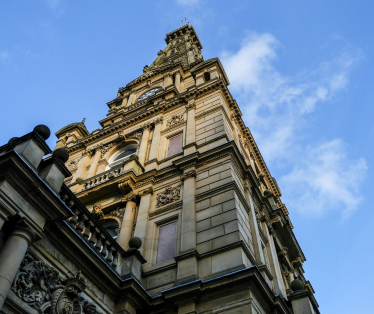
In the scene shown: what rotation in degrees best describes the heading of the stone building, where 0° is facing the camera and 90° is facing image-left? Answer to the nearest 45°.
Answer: approximately 45°
